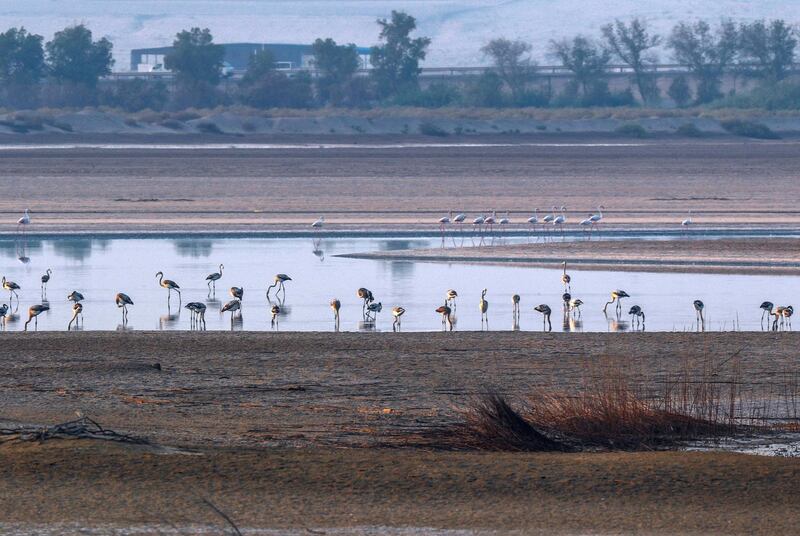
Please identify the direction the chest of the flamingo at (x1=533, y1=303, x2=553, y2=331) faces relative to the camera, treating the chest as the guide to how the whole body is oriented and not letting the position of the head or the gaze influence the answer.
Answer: to the viewer's left

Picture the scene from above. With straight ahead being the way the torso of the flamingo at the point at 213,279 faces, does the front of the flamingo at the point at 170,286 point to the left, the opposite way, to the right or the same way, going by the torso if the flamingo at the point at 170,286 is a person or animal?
the opposite way

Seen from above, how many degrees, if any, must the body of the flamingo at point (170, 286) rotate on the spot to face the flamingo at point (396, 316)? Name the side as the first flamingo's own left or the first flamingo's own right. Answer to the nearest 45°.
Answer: approximately 135° to the first flamingo's own left

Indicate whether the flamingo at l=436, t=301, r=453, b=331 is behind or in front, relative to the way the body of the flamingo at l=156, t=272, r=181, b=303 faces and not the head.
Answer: behind

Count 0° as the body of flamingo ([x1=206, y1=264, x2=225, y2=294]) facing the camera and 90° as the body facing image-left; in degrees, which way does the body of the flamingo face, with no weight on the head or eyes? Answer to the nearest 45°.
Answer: approximately 270°

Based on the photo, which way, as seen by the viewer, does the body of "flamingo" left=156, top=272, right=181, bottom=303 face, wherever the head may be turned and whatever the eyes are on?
to the viewer's left
